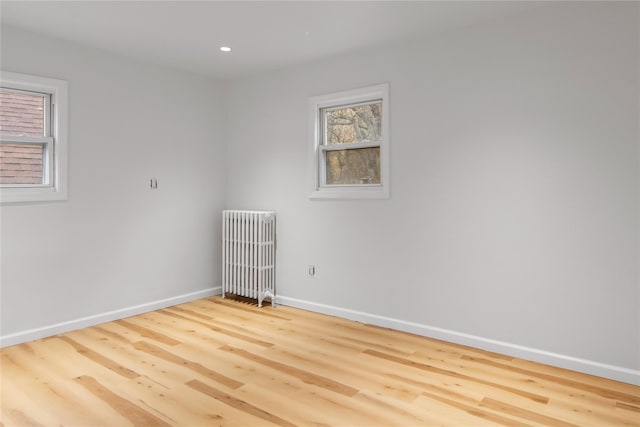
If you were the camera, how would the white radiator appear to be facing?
facing the viewer and to the left of the viewer
